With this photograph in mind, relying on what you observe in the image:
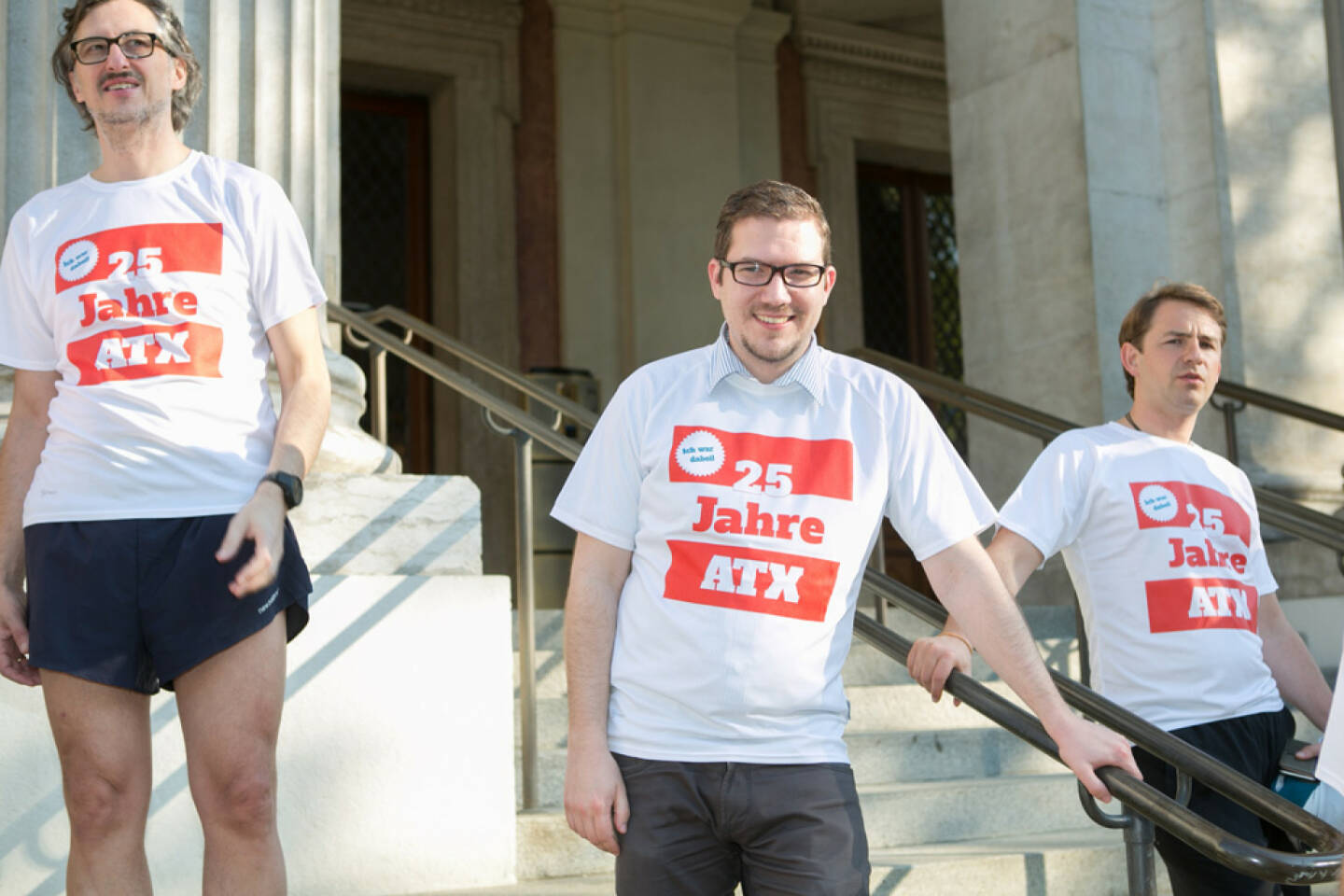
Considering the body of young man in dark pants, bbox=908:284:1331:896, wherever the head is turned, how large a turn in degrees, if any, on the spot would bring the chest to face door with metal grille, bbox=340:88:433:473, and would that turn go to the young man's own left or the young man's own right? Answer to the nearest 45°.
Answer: approximately 180°

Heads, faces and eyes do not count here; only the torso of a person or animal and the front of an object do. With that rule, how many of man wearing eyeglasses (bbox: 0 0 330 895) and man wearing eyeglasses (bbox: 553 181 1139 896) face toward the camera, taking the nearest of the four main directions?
2

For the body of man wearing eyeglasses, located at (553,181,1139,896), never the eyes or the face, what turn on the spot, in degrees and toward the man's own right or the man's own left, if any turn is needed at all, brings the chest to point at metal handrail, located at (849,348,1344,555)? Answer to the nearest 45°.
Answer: approximately 180°

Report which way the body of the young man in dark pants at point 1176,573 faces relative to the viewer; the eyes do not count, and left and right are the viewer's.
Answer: facing the viewer and to the right of the viewer

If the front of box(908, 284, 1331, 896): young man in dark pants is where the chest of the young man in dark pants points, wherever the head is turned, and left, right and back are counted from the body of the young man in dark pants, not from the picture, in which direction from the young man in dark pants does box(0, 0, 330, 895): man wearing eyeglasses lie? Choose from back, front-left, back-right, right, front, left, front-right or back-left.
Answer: right

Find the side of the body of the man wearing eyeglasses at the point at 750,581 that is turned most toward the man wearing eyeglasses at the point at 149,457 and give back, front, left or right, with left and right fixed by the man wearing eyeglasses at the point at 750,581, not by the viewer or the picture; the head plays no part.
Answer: right

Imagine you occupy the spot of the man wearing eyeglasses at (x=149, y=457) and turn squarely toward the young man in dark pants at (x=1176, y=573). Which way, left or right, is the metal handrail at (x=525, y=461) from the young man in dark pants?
left

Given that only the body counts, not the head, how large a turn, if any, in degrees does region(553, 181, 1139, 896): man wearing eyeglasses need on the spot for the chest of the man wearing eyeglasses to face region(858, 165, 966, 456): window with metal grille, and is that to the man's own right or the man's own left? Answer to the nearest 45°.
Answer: approximately 180°

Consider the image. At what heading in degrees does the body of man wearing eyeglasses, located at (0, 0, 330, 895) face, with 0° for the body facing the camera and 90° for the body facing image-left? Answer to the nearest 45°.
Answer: approximately 0°

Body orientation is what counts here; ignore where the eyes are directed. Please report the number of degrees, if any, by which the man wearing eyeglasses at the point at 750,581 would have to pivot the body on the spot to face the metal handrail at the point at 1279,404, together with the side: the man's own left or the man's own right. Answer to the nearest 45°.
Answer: approximately 135° to the man's own left
